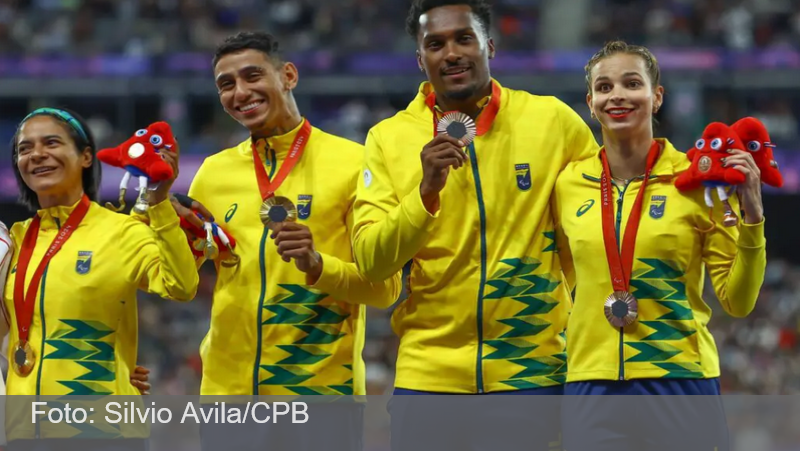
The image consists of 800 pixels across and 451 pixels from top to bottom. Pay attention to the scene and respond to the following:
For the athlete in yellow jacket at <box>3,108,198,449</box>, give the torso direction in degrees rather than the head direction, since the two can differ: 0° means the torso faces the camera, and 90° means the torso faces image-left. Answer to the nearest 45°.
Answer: approximately 45°

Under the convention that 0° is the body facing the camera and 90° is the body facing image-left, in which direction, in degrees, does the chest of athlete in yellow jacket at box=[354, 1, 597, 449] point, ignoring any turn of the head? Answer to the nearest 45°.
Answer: approximately 0°

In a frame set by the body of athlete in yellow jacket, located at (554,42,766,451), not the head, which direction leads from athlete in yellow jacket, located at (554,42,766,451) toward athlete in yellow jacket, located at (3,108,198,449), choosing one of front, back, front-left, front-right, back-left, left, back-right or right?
right

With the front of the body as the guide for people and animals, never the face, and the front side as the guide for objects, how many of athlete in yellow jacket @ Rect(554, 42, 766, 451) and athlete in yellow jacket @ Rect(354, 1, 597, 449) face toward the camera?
2

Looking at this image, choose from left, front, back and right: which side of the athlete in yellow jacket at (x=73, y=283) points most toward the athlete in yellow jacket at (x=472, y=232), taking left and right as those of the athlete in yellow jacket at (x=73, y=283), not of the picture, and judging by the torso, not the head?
left

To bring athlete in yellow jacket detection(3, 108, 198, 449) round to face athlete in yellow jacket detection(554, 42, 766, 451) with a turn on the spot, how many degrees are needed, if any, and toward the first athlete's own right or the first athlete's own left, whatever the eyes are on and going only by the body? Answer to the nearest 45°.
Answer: approximately 90° to the first athlete's own left

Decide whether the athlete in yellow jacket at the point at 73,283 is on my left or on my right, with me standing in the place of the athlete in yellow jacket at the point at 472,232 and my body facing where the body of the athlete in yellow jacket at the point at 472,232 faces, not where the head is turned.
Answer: on my right
